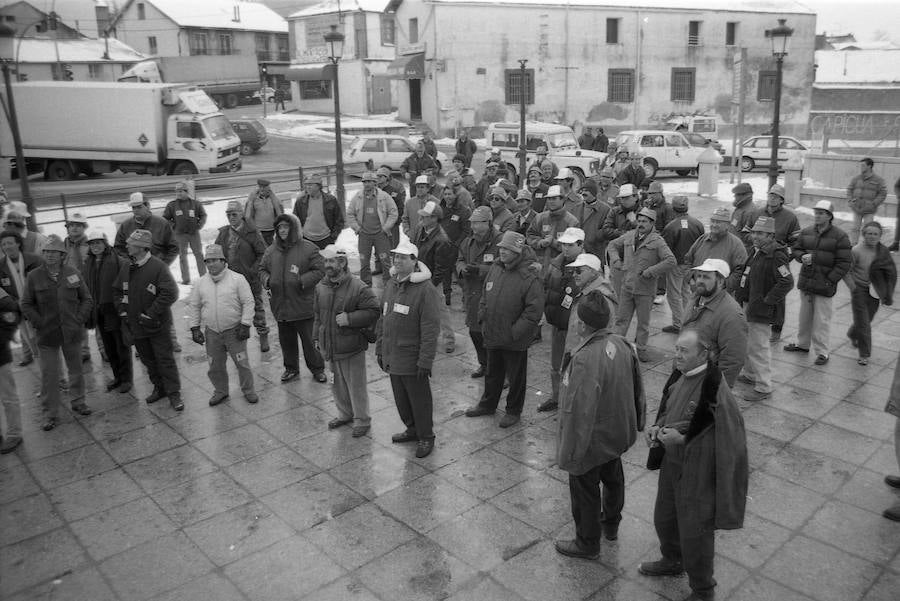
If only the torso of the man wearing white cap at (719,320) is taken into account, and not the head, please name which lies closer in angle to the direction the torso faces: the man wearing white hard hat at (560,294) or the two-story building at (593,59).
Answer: the man wearing white hard hat

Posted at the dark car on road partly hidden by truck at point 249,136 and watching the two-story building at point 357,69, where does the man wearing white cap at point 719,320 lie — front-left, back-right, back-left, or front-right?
back-right

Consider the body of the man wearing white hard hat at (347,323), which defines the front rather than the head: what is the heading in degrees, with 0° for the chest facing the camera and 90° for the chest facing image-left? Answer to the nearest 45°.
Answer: approximately 45°

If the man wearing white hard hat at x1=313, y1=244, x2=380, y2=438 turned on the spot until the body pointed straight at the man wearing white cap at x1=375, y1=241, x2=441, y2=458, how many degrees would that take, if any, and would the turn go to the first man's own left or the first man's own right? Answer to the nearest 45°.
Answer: approximately 90° to the first man's own left

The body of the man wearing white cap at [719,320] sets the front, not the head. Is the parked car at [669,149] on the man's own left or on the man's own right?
on the man's own right

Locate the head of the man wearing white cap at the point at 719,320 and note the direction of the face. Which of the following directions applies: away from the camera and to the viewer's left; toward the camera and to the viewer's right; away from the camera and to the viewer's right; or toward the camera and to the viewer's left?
toward the camera and to the viewer's left

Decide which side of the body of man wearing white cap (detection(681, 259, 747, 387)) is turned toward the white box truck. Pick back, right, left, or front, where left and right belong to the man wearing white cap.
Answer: right
